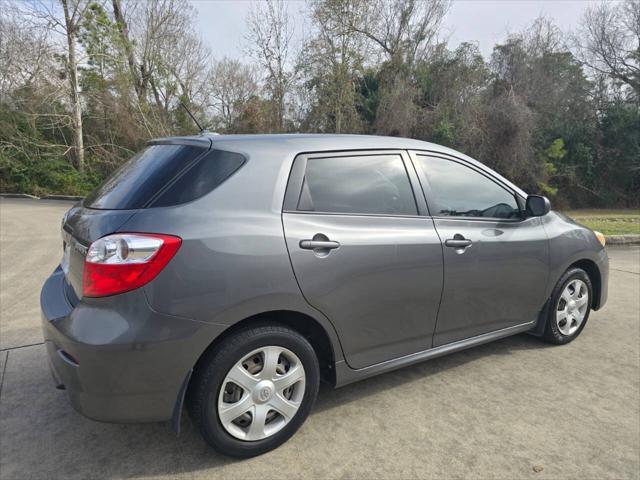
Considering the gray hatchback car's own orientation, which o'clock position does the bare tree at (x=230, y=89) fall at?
The bare tree is roughly at 10 o'clock from the gray hatchback car.

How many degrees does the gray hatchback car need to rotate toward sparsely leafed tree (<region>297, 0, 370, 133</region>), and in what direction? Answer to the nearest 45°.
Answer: approximately 45° to its left

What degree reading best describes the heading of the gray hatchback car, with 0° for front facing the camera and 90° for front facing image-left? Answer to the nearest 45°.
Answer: approximately 225°

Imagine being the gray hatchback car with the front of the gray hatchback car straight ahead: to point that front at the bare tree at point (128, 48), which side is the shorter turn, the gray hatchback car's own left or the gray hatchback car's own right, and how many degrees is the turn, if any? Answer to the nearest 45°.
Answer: approximately 90° to the gray hatchback car's own left
